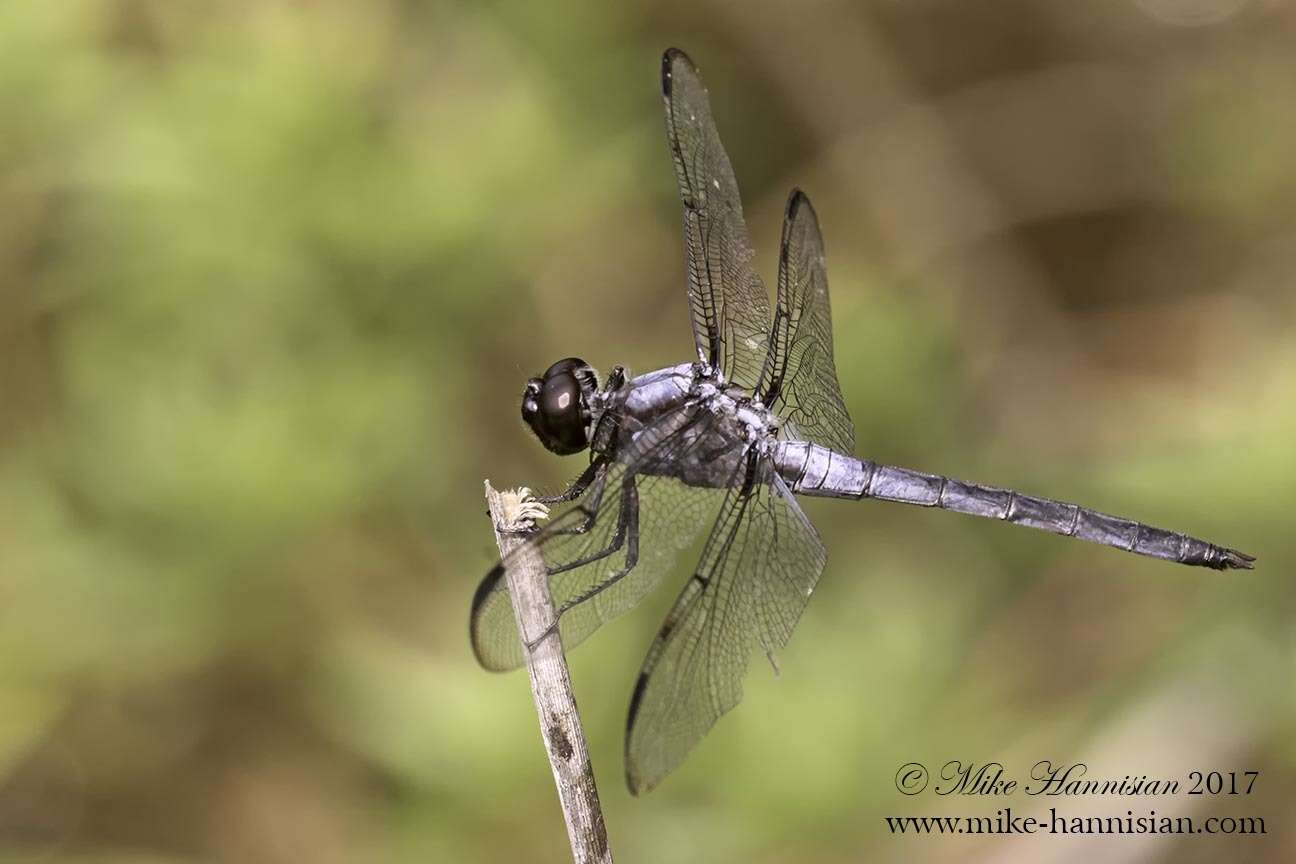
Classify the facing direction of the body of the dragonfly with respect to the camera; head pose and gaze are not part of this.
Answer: to the viewer's left
